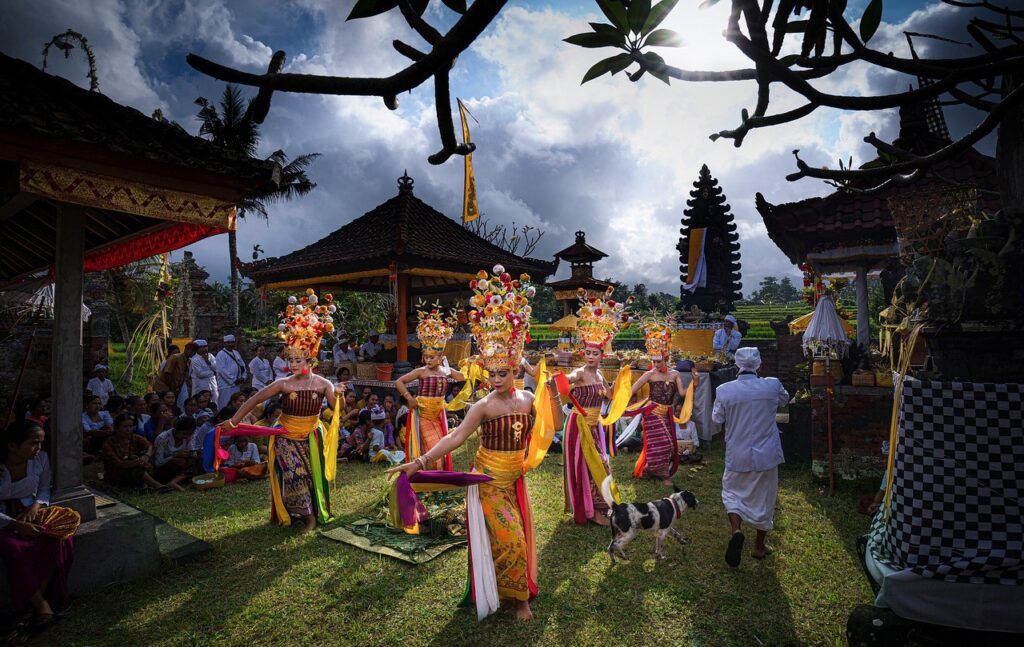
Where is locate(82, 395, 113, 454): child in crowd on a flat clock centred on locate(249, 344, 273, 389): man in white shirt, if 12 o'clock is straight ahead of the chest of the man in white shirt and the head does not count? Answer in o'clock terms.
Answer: The child in crowd is roughly at 3 o'clock from the man in white shirt.

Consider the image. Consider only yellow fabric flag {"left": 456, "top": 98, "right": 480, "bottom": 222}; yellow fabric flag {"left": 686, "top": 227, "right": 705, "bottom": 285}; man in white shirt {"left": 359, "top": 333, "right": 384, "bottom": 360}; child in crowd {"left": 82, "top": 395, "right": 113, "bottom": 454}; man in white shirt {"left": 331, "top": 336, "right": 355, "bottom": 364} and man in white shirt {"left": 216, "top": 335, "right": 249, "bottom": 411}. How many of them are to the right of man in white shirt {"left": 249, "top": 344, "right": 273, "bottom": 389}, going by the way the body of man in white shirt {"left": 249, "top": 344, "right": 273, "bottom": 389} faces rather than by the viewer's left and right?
2

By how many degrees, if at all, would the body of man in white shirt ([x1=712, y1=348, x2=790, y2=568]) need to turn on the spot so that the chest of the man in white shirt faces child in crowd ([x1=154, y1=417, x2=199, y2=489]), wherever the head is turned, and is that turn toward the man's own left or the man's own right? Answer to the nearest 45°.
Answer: approximately 90° to the man's own left

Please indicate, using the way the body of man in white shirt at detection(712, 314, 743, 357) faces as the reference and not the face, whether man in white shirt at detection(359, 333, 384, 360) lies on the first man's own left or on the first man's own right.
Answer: on the first man's own right

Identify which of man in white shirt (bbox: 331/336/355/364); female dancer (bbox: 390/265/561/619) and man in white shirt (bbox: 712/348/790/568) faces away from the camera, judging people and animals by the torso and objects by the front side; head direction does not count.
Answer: man in white shirt (bbox: 712/348/790/568)

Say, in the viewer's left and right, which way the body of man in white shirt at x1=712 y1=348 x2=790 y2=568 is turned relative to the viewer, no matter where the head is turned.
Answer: facing away from the viewer

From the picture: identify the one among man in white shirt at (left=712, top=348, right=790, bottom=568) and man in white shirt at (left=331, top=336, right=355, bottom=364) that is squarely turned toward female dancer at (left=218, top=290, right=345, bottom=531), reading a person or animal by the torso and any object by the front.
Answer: man in white shirt at (left=331, top=336, right=355, bottom=364)

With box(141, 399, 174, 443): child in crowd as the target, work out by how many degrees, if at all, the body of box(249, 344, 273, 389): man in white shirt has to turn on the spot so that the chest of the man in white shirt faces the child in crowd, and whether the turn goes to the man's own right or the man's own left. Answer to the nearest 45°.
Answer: approximately 90° to the man's own right

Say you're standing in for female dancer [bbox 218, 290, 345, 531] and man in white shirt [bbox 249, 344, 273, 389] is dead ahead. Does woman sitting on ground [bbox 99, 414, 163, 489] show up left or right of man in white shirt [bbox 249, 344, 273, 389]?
left

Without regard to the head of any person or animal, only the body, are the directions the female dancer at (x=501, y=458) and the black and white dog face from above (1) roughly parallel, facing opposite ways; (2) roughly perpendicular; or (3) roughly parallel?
roughly perpendicular
